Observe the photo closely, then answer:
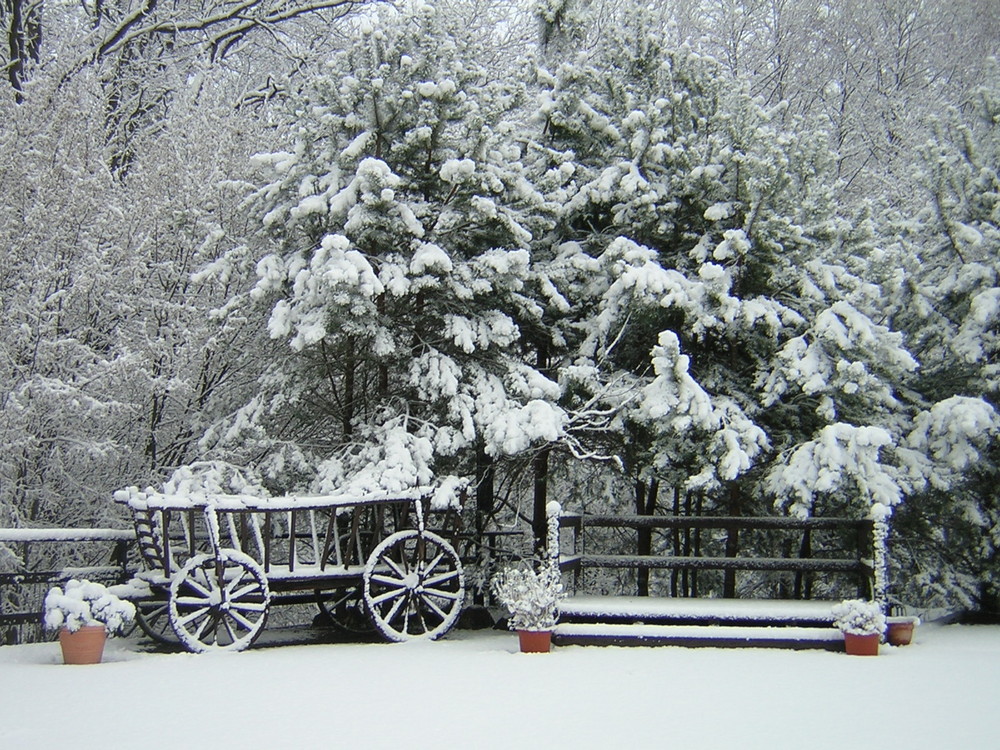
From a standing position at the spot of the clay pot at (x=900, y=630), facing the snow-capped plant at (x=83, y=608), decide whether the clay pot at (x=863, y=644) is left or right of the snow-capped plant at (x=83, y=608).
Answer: left

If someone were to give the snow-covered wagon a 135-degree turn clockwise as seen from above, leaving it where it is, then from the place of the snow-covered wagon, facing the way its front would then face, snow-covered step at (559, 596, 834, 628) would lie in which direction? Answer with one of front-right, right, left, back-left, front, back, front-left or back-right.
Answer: right

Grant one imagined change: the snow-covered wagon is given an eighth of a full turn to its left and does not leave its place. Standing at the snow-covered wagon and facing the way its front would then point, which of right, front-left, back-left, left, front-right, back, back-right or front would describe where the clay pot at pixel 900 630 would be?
left

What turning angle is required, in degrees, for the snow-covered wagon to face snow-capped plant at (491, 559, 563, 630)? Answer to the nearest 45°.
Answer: approximately 135° to its left

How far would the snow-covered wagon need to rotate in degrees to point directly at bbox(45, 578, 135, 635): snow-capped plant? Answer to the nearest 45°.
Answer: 0° — it already faces it

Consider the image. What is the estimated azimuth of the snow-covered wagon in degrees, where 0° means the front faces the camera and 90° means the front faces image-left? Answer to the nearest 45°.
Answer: approximately 45°
